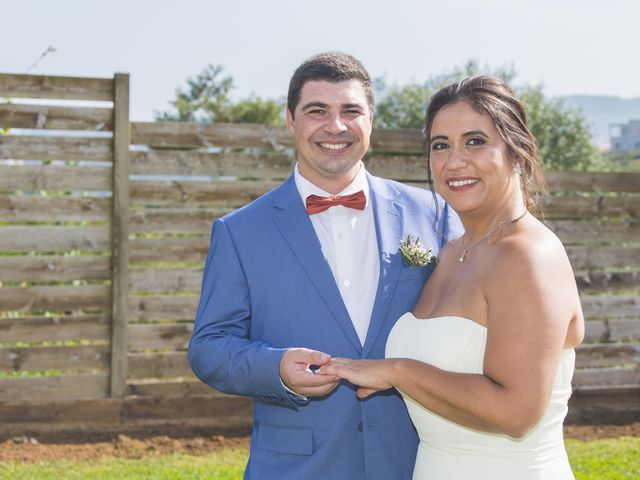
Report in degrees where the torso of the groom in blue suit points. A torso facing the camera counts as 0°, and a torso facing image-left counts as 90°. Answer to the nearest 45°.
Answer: approximately 0°

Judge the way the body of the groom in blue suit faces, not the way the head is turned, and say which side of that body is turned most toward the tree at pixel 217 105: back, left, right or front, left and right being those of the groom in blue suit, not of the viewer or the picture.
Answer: back

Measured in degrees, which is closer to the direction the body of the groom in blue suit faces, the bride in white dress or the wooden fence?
the bride in white dress

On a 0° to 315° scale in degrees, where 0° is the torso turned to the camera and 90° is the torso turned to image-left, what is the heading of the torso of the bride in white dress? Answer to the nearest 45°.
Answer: approximately 45°

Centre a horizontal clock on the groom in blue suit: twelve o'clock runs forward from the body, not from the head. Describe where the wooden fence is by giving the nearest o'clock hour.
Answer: The wooden fence is roughly at 5 o'clock from the groom in blue suit.

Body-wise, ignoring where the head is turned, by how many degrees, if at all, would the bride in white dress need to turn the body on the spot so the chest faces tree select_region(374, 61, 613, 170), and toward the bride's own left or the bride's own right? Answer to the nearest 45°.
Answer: approximately 135° to the bride's own right

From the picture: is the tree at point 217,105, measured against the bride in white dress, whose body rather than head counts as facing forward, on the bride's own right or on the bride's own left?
on the bride's own right

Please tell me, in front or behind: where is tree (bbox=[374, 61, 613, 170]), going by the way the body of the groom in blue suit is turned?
behind

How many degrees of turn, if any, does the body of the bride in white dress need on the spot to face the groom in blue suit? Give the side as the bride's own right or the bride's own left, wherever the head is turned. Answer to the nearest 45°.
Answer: approximately 90° to the bride's own right
